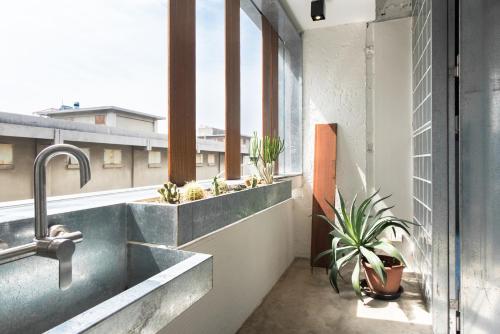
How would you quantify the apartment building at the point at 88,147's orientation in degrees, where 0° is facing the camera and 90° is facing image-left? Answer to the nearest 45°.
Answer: approximately 315°

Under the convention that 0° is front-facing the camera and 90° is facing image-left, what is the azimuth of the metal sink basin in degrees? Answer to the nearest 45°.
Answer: approximately 315°

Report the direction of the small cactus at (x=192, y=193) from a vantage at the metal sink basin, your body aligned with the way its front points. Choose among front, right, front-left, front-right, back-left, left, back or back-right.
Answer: left

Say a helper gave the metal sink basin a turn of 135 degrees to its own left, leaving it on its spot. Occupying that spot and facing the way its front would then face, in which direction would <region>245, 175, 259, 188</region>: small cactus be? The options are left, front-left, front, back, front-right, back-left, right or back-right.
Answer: front-right

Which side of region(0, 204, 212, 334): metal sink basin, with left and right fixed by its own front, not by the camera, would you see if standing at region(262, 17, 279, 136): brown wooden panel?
left

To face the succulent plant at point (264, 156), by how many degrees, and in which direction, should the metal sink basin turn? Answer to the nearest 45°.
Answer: approximately 90° to its left

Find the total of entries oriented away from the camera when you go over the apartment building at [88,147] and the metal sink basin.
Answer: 0

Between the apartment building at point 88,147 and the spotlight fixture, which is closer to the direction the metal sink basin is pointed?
the spotlight fixture
